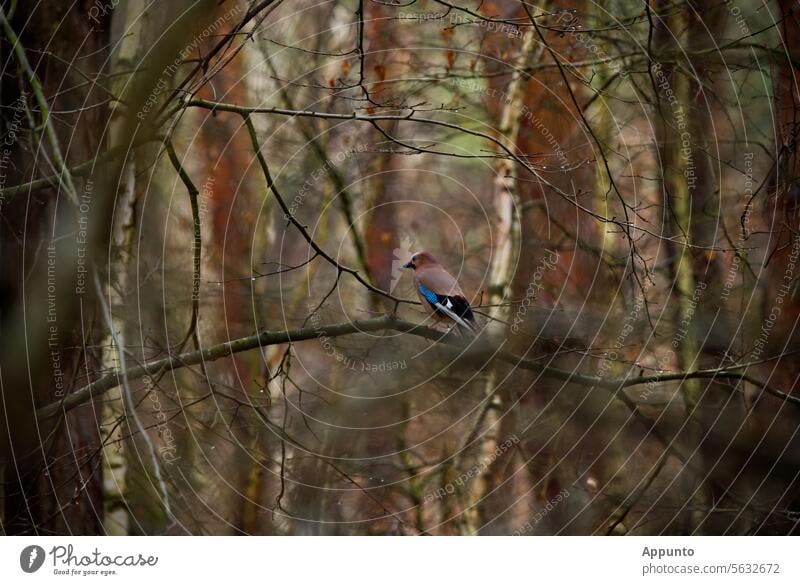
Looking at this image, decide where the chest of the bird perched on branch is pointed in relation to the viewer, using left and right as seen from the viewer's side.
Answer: facing to the left of the viewer
